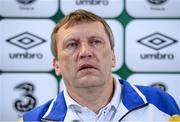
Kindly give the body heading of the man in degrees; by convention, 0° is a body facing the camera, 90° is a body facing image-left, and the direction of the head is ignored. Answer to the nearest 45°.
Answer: approximately 0°
